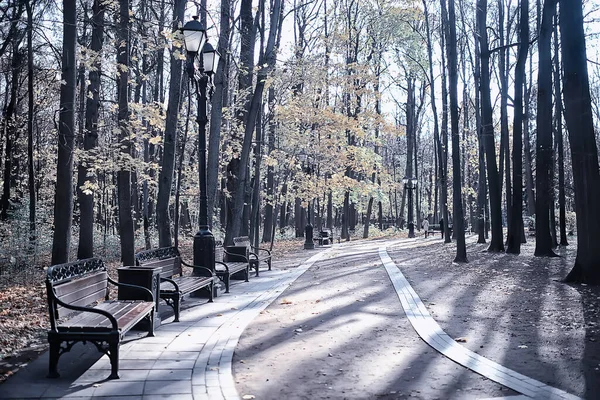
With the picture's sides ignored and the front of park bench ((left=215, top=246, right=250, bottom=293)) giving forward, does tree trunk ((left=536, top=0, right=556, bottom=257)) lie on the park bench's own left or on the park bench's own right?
on the park bench's own left

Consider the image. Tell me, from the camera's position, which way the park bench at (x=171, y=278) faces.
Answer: facing the viewer and to the right of the viewer

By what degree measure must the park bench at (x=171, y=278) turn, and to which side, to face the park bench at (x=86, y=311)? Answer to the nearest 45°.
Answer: approximately 45° to its right

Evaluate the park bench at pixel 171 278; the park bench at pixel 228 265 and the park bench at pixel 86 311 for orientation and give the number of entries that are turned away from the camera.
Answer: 0

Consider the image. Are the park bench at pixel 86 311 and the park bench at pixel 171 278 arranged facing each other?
no

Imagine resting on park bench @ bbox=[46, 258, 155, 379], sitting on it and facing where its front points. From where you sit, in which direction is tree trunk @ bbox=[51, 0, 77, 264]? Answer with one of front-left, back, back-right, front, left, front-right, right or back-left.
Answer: back-left

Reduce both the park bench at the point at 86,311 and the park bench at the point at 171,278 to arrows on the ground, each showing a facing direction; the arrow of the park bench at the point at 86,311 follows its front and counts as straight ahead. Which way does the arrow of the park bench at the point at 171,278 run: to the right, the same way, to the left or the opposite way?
the same way

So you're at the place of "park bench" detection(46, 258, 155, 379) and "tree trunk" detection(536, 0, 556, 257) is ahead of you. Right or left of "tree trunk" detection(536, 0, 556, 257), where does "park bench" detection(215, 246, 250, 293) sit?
left

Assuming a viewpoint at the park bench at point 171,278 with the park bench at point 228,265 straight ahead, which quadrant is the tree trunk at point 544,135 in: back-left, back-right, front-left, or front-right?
front-right

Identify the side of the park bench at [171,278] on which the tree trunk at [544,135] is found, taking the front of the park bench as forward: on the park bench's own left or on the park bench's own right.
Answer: on the park bench's own left

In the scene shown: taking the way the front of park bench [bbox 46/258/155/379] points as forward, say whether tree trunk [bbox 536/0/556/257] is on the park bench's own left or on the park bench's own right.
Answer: on the park bench's own left

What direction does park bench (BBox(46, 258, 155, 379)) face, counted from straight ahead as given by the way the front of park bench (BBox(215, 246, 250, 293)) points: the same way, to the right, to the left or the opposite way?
the same way

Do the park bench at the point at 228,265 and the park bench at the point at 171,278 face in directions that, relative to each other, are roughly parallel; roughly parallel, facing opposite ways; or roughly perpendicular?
roughly parallel

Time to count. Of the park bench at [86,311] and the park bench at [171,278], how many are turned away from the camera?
0

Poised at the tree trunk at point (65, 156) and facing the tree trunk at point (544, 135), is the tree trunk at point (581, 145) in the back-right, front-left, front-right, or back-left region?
front-right

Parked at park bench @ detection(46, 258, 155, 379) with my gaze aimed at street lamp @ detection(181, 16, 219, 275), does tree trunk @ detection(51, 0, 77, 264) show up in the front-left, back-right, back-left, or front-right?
front-left

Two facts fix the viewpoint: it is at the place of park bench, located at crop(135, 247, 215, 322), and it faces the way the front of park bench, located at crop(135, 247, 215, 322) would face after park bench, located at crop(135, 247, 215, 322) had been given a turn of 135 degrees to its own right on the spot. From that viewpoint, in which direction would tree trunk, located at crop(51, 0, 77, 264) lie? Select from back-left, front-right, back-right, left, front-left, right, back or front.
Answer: front-right
